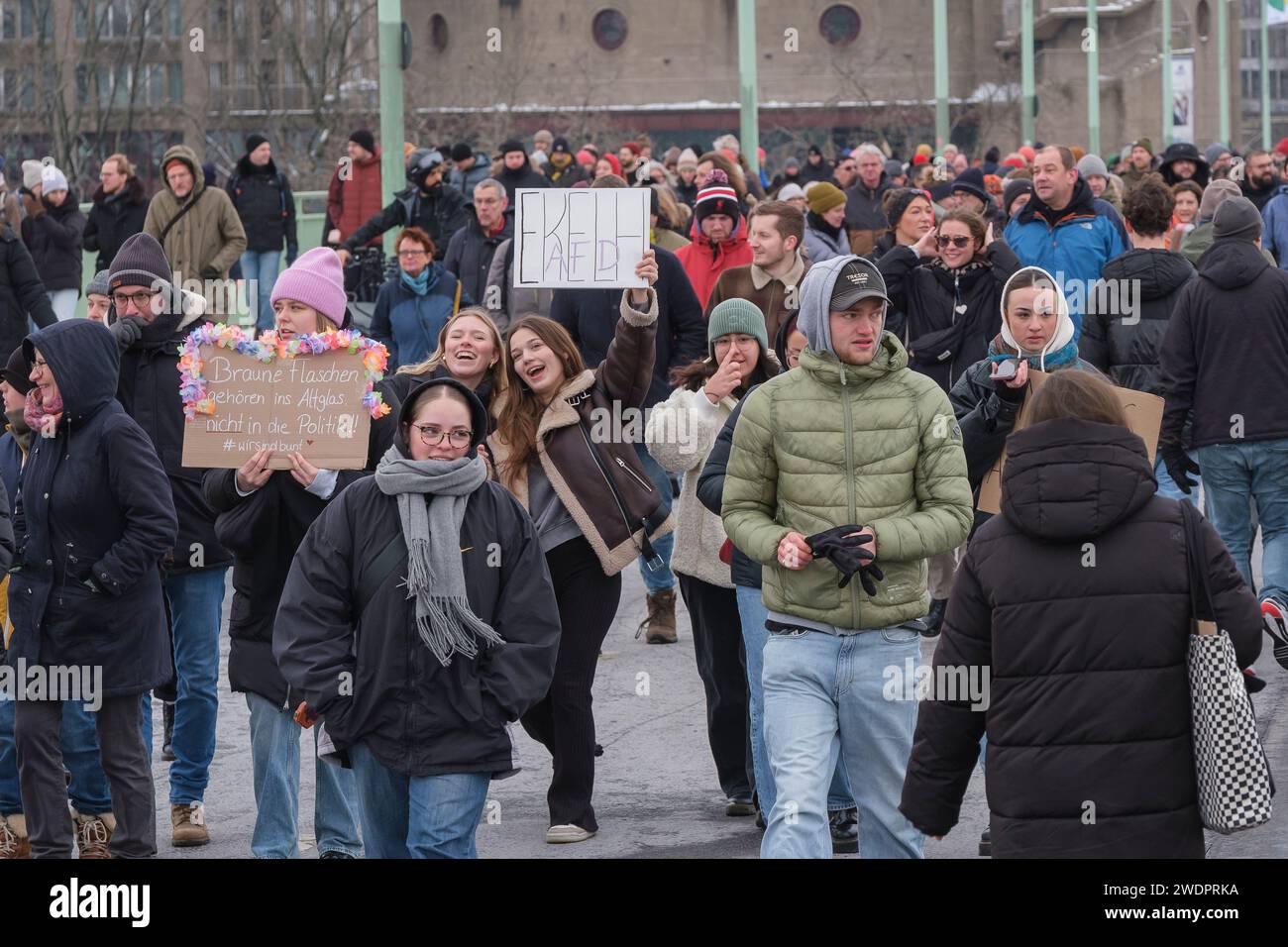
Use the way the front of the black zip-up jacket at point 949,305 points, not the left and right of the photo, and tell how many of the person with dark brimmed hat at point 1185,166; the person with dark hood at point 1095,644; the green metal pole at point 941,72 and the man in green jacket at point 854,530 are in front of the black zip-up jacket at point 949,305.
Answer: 2

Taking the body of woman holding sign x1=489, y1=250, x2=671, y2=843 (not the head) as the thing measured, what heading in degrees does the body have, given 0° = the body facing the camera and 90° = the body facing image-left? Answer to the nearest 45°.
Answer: approximately 45°

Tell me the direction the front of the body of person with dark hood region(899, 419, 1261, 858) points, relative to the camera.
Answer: away from the camera

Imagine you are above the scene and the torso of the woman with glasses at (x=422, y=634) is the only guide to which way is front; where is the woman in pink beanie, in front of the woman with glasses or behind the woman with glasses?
behind

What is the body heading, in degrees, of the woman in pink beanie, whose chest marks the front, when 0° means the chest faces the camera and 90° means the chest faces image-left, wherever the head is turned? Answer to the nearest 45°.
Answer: approximately 45°

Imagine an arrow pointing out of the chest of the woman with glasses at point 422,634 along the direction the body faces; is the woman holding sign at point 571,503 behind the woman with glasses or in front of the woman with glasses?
behind

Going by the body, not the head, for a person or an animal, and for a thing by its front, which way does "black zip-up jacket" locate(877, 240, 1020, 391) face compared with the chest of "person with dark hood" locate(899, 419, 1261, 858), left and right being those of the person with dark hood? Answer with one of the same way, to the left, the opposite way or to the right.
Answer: the opposite way

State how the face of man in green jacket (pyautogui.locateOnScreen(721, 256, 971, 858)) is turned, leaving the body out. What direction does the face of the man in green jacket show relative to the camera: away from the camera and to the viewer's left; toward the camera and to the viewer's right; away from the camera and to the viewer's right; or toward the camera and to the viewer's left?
toward the camera and to the viewer's right

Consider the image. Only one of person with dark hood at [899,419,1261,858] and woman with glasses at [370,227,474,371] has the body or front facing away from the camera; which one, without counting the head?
the person with dark hood

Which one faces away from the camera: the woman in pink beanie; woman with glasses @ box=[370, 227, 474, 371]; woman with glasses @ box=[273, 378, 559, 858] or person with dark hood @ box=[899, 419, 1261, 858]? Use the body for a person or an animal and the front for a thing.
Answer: the person with dark hood

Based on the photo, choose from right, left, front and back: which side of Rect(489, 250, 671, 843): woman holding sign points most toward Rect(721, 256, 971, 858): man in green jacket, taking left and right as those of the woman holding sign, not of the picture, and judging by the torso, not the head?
left
